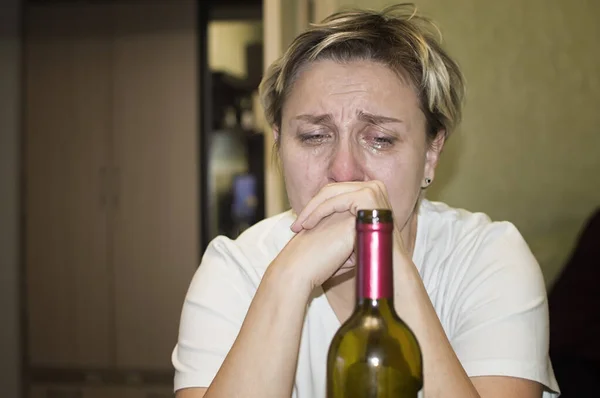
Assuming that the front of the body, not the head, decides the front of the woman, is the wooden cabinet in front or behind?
behind

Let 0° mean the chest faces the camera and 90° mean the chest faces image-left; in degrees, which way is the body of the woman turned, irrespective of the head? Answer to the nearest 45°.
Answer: approximately 0°

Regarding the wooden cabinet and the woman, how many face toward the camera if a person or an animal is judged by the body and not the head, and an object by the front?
2

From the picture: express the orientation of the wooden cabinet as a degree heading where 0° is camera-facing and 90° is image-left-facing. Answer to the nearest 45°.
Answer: approximately 0°

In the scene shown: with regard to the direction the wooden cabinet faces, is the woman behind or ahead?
ahead

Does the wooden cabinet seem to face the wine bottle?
yes
